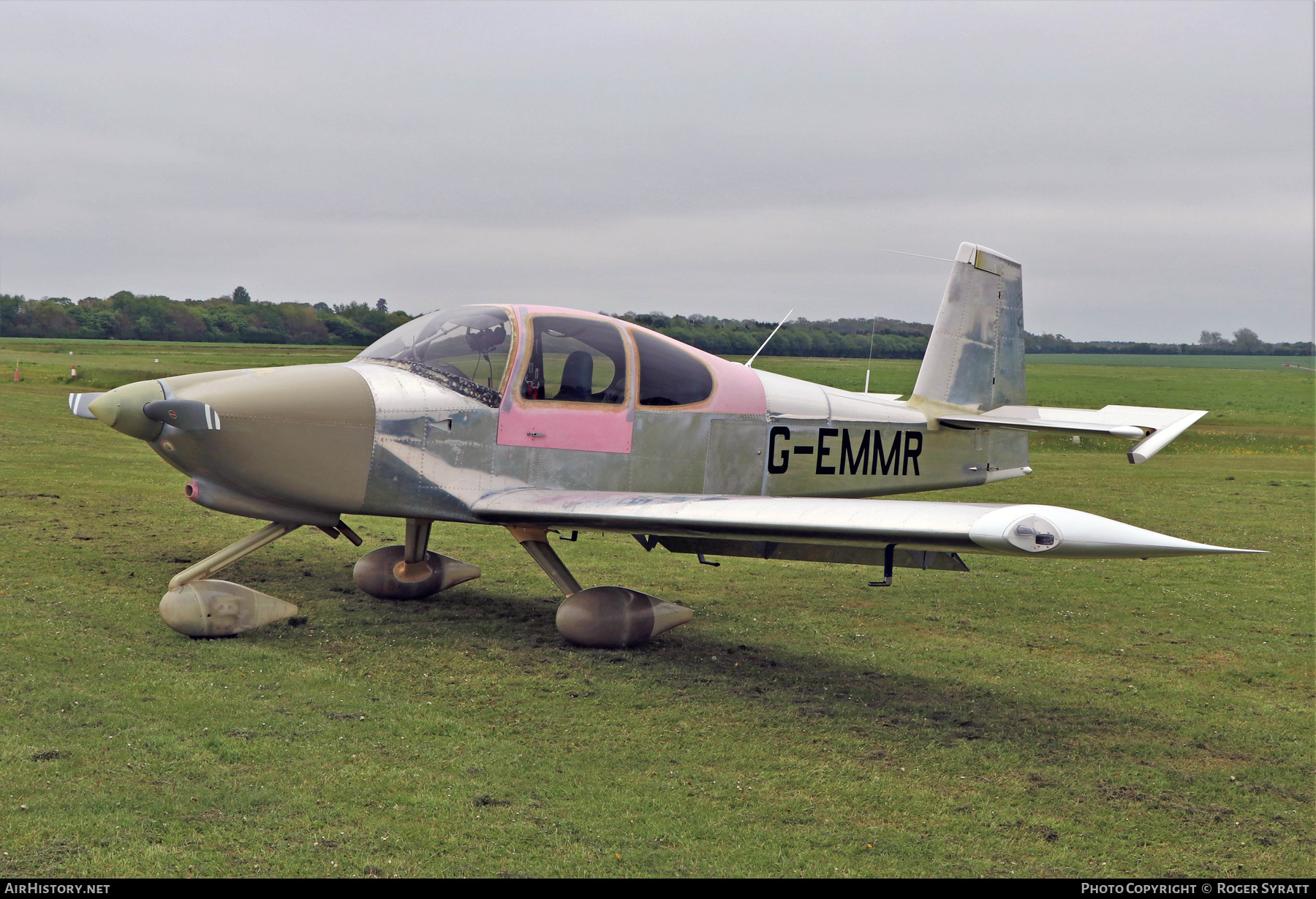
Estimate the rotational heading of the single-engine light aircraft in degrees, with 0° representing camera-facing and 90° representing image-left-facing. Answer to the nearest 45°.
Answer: approximately 45°
